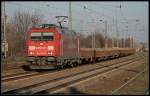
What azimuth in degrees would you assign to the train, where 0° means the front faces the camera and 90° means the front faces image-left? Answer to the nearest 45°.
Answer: approximately 45°
